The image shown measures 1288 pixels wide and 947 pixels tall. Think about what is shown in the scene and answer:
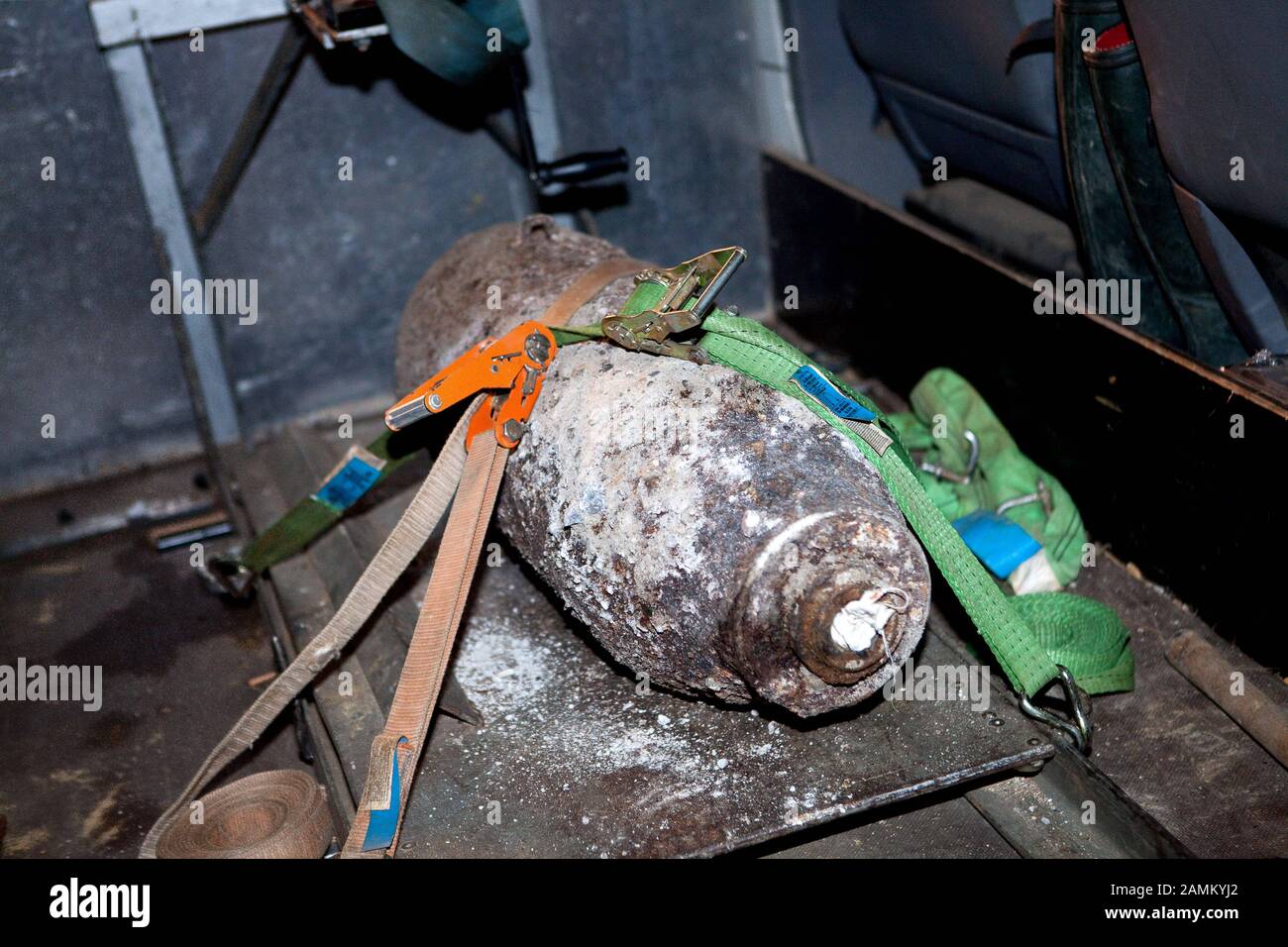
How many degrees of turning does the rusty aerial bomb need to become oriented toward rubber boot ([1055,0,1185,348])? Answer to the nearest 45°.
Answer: approximately 90° to its left

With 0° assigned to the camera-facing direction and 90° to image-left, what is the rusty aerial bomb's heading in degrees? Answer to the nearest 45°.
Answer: approximately 315°
